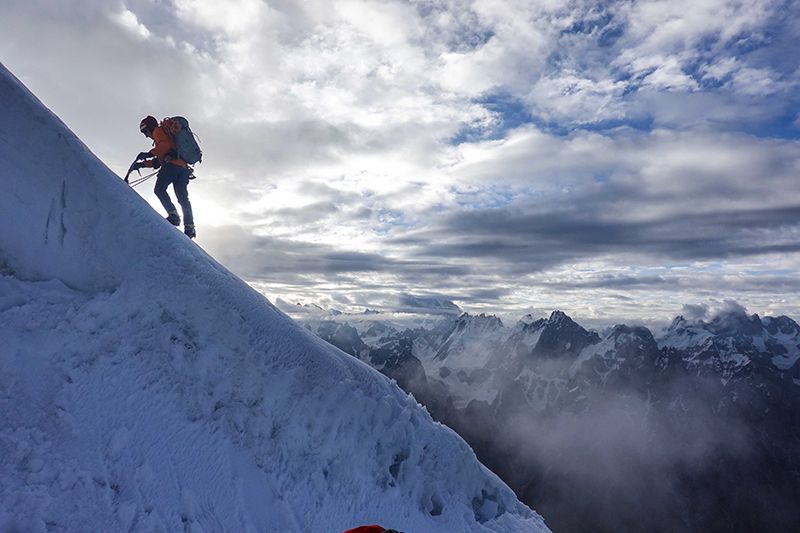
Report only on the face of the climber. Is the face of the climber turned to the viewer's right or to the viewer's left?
to the viewer's left

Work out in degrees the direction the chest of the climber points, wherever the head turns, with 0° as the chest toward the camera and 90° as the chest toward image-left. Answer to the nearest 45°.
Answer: approximately 90°
